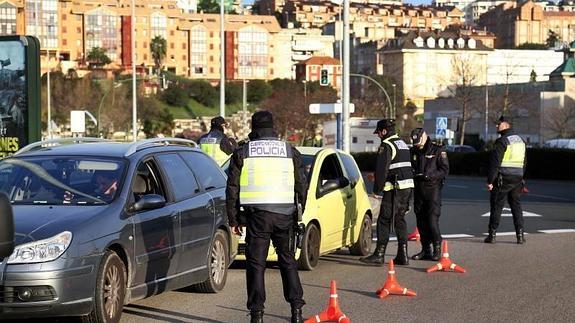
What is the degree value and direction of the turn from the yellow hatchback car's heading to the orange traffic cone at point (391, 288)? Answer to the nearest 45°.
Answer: approximately 45° to its left

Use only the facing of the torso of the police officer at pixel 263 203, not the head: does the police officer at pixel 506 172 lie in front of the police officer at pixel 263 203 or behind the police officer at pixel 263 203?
in front

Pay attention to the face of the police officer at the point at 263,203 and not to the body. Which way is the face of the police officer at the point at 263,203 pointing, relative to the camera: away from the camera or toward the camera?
away from the camera

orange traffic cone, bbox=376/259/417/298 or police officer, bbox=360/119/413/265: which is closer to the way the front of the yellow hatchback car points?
the orange traffic cone

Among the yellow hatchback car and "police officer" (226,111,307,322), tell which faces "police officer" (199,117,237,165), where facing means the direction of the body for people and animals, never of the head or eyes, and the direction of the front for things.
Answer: "police officer" (226,111,307,322)

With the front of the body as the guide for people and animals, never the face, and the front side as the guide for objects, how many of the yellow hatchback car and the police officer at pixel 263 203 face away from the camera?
1

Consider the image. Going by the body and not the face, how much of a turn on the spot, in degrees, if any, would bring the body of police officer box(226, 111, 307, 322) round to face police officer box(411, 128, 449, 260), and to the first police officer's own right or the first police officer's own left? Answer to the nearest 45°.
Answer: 0° — they already face them

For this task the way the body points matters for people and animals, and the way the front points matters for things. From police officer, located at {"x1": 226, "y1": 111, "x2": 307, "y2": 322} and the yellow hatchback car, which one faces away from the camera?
the police officer

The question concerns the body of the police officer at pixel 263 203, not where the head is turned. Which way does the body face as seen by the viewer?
away from the camera

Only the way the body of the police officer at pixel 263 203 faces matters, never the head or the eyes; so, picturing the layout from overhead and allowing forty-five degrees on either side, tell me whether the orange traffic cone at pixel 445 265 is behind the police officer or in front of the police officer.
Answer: in front
